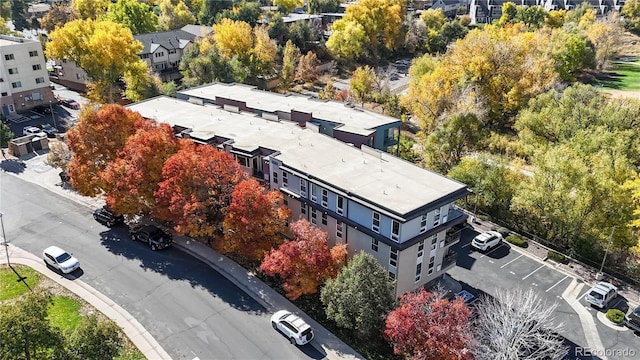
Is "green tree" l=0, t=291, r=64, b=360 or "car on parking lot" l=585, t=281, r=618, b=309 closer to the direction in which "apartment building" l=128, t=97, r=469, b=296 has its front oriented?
the green tree

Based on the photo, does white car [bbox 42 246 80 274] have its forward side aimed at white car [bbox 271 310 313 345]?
yes

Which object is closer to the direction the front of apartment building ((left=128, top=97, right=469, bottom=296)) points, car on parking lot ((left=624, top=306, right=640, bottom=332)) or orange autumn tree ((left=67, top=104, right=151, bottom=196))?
the orange autumn tree

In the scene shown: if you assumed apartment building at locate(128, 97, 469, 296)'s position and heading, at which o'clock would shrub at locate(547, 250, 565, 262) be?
The shrub is roughly at 7 o'clock from the apartment building.

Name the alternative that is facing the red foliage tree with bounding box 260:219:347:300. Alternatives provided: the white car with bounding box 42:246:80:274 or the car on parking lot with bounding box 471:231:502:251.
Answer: the white car

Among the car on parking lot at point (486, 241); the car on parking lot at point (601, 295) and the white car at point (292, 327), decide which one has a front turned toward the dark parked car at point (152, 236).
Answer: the white car

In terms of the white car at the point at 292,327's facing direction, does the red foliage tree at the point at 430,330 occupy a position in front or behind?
behind

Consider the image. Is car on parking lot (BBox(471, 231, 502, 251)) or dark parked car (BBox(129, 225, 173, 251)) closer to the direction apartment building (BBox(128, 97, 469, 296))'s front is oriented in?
the dark parked car

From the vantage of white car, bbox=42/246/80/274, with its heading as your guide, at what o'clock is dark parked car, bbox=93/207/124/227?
The dark parked car is roughly at 9 o'clock from the white car.

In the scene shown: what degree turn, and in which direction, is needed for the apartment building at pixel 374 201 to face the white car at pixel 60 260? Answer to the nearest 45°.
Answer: approximately 45° to its right

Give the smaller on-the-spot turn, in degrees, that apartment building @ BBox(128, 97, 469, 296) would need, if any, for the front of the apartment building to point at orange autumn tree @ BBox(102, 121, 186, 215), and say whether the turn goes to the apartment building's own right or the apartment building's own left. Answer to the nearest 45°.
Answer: approximately 45° to the apartment building's own right

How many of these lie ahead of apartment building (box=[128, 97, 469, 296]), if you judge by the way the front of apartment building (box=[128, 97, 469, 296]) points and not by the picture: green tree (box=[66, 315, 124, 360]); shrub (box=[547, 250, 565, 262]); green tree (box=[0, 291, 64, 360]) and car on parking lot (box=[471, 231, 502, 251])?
2

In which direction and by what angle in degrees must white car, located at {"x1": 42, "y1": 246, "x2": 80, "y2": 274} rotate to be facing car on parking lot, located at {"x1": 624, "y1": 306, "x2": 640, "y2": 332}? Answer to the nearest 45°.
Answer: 0° — it already faces it
